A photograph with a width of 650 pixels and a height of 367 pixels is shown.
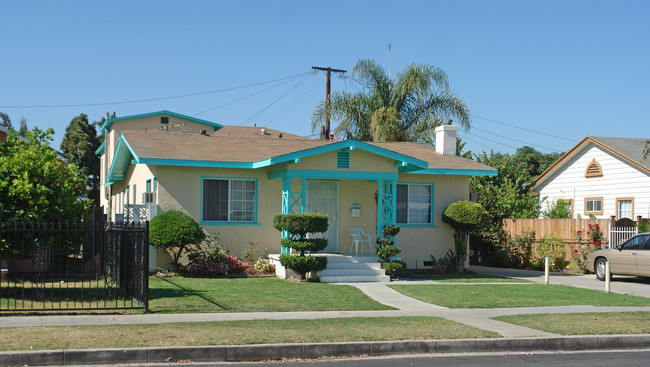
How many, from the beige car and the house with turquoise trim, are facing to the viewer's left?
1

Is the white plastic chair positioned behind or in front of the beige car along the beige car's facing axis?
in front

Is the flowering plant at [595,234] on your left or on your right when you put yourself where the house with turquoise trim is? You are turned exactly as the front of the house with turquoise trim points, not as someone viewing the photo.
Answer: on your left

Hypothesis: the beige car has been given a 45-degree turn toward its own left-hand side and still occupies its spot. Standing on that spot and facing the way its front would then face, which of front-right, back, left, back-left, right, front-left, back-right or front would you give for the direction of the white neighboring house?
back-right

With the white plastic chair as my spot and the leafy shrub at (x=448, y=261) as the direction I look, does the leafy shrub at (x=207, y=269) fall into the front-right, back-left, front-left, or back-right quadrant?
back-right

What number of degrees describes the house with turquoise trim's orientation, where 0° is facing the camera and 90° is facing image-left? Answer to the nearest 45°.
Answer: approximately 0°

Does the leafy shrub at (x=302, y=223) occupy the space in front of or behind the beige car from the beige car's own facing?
in front

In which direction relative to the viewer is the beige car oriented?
to the viewer's left

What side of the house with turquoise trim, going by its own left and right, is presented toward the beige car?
left

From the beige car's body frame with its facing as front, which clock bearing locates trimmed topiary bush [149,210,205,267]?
The trimmed topiary bush is roughly at 11 o'clock from the beige car.
